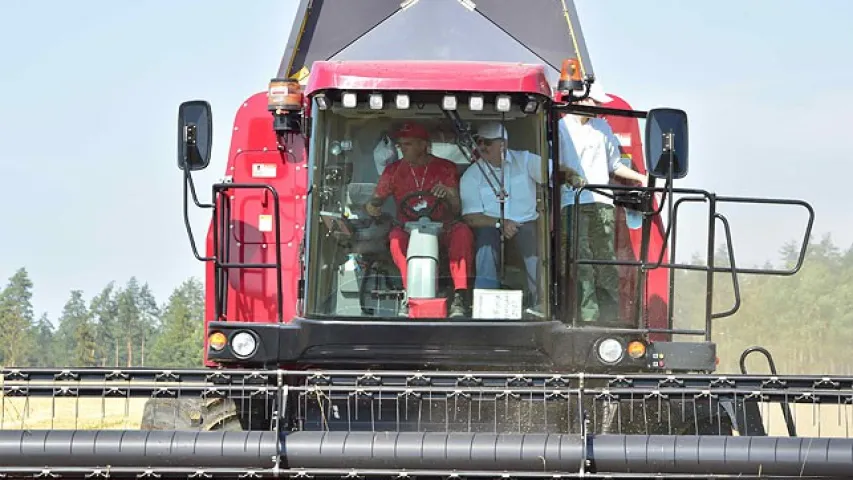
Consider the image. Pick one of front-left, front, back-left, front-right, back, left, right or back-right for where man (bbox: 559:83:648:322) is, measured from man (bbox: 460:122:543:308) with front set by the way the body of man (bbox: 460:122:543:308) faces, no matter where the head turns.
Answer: back-left

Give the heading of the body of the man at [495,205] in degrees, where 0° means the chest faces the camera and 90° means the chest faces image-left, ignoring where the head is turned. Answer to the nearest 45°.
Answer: approximately 0°

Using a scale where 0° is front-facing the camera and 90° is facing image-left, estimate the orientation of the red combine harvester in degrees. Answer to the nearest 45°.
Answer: approximately 0°

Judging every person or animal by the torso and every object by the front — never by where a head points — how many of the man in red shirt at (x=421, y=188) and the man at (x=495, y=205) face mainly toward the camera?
2

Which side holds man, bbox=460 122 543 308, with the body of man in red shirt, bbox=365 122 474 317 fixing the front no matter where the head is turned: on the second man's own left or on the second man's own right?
on the second man's own left

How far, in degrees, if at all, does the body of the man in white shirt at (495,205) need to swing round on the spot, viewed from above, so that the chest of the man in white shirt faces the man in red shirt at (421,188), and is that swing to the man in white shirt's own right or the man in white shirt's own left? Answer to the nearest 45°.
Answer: approximately 90° to the man in white shirt's own right
